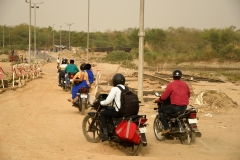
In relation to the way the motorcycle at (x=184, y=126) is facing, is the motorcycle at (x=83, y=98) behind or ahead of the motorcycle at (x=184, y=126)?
ahead

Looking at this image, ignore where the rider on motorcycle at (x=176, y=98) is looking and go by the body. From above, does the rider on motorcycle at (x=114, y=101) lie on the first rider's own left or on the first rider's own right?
on the first rider's own left

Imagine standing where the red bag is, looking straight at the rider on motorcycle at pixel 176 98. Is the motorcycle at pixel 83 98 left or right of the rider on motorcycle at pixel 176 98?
left

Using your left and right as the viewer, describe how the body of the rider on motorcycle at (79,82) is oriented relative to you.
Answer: facing away from the viewer and to the left of the viewer

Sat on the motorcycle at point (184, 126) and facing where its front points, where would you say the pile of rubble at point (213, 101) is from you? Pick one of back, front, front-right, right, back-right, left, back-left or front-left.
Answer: front-right

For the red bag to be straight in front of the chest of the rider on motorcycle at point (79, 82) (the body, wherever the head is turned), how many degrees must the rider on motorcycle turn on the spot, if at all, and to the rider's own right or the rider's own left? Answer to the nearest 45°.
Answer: approximately 135° to the rider's own left

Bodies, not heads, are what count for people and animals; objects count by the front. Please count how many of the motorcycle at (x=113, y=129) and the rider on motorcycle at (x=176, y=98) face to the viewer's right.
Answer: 0

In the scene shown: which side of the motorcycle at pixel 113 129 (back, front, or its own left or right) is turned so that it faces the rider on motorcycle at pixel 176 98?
right

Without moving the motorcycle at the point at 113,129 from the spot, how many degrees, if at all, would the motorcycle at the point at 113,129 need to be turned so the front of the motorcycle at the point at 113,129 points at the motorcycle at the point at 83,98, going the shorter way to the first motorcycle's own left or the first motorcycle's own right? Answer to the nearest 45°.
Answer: approximately 45° to the first motorcycle's own right

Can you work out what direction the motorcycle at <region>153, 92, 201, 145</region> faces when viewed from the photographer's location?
facing away from the viewer and to the left of the viewer

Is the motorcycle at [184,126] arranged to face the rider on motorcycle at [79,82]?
yes

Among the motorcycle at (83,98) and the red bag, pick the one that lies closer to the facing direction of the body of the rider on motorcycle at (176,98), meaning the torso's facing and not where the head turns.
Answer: the motorcycle

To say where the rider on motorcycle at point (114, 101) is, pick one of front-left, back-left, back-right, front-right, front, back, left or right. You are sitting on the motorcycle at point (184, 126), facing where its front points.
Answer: left

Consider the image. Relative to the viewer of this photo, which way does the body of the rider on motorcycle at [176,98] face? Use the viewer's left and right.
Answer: facing away from the viewer and to the left of the viewer

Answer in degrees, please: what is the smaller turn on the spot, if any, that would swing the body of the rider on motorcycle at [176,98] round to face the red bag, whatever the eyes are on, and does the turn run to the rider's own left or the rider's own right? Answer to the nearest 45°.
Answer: approximately 90° to the rider's own left
